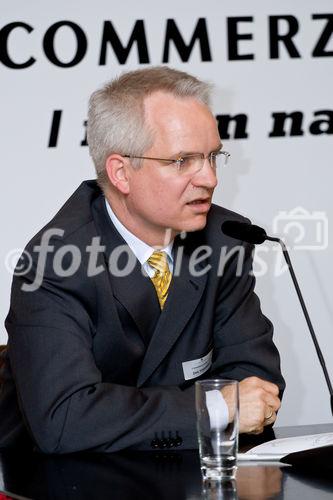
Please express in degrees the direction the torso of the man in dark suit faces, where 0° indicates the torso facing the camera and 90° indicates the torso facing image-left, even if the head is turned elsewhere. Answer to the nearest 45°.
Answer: approximately 315°

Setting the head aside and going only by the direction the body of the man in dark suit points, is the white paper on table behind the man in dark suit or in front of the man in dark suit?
in front

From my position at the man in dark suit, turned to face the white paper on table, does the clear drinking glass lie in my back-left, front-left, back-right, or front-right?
front-right

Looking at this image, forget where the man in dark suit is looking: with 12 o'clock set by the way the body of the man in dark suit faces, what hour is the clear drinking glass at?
The clear drinking glass is roughly at 1 o'clock from the man in dark suit.
